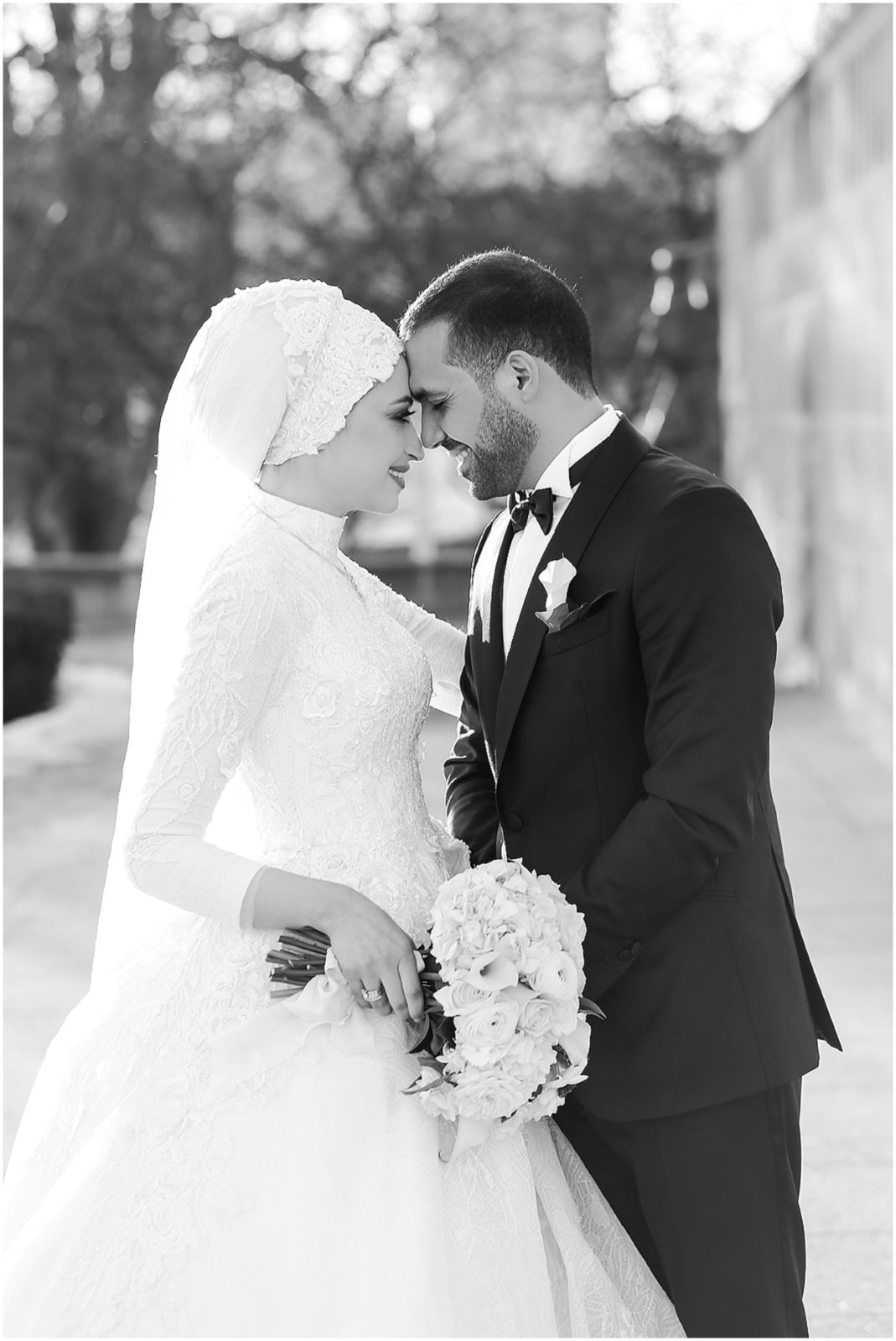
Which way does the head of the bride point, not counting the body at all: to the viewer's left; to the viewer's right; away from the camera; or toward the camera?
to the viewer's right

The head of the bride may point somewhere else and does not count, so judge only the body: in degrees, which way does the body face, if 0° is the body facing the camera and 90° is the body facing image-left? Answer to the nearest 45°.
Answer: approximately 270°

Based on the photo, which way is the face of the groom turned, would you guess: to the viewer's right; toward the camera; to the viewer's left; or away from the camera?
to the viewer's left

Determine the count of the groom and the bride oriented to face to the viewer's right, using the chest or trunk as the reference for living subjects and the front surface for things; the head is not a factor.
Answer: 1

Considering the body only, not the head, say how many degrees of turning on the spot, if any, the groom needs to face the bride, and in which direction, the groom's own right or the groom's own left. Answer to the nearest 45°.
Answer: approximately 45° to the groom's own right

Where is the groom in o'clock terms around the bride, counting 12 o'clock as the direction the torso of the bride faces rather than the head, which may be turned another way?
The groom is roughly at 12 o'clock from the bride.

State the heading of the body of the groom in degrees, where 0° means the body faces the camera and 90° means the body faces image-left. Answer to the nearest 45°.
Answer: approximately 45°

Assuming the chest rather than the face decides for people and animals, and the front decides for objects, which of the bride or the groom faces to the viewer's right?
the bride
